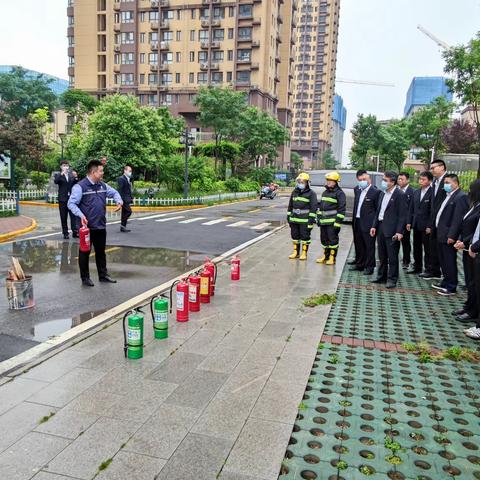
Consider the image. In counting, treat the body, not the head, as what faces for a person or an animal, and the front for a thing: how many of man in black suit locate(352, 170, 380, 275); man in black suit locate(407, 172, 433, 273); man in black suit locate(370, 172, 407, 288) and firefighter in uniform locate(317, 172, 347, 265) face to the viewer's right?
0

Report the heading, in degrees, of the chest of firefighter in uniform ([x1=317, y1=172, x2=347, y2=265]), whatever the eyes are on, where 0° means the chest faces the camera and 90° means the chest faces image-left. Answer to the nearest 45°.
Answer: approximately 45°

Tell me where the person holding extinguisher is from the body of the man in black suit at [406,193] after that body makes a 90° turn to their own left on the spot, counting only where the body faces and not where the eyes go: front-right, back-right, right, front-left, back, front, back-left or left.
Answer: right

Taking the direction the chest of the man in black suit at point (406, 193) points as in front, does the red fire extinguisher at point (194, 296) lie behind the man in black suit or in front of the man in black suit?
in front

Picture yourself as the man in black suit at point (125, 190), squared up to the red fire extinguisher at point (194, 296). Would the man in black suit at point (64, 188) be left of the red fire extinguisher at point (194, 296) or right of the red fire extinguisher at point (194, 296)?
right

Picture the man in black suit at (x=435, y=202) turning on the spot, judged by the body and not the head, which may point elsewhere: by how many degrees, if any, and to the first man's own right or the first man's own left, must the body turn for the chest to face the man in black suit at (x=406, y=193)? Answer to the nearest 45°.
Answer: approximately 90° to the first man's own right

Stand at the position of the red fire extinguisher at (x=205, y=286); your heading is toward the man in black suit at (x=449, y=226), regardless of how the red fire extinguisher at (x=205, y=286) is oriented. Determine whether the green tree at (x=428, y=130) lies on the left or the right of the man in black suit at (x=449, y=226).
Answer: left

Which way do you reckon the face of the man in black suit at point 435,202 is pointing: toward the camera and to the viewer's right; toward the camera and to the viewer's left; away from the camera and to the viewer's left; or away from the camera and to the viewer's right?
toward the camera and to the viewer's left

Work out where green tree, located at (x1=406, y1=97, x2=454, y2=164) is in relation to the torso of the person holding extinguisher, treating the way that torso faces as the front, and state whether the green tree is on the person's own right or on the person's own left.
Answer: on the person's own left

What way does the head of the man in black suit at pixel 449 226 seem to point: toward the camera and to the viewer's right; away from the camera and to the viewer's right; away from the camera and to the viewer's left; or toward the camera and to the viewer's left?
toward the camera and to the viewer's left

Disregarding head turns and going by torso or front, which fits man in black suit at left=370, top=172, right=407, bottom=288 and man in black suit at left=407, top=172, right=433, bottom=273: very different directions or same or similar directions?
same or similar directions

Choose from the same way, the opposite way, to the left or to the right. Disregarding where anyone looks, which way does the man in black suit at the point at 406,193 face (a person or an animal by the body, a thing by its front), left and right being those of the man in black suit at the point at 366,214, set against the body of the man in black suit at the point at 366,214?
the same way

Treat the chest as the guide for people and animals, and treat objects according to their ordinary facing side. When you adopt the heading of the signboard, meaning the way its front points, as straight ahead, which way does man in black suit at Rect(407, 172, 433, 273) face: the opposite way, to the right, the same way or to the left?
to the right

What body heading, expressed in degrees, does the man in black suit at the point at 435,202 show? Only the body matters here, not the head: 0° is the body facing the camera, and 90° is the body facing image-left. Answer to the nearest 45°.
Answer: approximately 45°

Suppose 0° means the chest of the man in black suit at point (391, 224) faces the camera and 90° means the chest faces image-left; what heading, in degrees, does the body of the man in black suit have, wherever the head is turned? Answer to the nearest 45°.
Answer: approximately 45°

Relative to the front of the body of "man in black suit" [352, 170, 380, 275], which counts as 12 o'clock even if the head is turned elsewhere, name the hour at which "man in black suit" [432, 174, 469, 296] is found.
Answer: "man in black suit" [432, 174, 469, 296] is roughly at 9 o'clock from "man in black suit" [352, 170, 380, 275].

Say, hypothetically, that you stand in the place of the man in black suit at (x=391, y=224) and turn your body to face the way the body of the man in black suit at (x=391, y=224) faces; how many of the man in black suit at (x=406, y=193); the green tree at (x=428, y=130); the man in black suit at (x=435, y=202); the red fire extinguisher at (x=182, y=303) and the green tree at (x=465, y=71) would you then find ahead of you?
1
